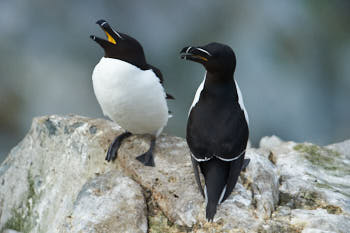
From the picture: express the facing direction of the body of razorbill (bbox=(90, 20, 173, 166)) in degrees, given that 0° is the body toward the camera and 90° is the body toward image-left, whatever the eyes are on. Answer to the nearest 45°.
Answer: approximately 45°

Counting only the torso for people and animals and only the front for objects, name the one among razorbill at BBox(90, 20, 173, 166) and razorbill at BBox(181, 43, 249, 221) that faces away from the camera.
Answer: razorbill at BBox(181, 43, 249, 221)

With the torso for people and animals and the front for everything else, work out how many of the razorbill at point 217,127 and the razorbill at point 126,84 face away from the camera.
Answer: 1

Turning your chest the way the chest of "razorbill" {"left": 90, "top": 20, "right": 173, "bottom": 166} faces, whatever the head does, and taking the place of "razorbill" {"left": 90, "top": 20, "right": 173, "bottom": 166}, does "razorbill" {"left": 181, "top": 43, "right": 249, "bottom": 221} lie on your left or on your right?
on your left

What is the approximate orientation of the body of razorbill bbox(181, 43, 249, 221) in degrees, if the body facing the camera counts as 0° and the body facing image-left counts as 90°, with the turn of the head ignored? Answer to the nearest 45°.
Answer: approximately 180°

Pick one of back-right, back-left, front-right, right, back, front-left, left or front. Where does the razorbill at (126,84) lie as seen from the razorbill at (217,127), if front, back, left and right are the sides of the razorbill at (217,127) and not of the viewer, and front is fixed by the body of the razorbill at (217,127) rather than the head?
front-left

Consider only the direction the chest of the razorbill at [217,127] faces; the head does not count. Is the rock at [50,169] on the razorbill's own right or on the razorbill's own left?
on the razorbill's own left
